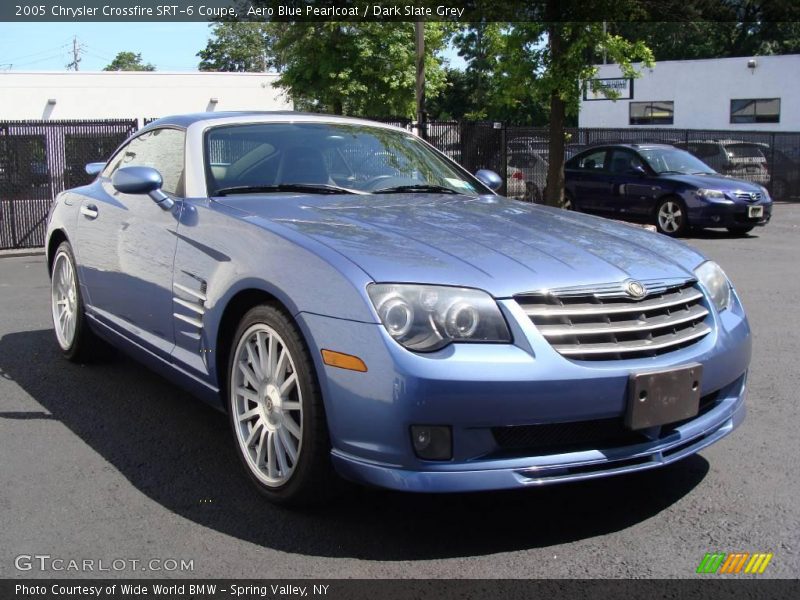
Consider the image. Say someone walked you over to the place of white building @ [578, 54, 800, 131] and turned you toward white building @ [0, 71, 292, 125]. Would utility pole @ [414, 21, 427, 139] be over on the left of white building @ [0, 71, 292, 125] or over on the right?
left

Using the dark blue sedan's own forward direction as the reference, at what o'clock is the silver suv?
The silver suv is roughly at 8 o'clock from the dark blue sedan.

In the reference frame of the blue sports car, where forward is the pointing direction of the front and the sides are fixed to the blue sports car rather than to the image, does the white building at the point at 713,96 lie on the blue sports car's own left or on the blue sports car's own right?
on the blue sports car's own left

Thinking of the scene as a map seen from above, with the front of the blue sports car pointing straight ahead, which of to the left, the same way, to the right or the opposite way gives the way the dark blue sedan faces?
the same way

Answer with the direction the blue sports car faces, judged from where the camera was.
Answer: facing the viewer and to the right of the viewer

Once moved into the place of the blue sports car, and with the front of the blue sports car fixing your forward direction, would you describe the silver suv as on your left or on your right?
on your left

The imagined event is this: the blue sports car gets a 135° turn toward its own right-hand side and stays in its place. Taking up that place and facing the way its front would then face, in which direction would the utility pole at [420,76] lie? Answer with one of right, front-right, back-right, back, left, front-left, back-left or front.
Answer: right

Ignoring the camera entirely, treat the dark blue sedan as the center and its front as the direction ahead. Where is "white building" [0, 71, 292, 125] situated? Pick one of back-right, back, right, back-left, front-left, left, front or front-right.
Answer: back

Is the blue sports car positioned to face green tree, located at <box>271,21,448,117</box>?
no

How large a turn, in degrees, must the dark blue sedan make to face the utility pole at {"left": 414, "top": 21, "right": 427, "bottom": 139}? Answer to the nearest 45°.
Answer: approximately 180°

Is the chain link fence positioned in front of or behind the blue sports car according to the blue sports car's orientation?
behind

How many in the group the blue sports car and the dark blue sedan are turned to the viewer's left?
0

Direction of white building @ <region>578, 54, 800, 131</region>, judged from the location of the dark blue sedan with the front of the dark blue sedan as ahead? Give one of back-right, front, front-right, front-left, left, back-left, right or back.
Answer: back-left

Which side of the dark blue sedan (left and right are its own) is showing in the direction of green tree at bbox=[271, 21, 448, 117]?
back
